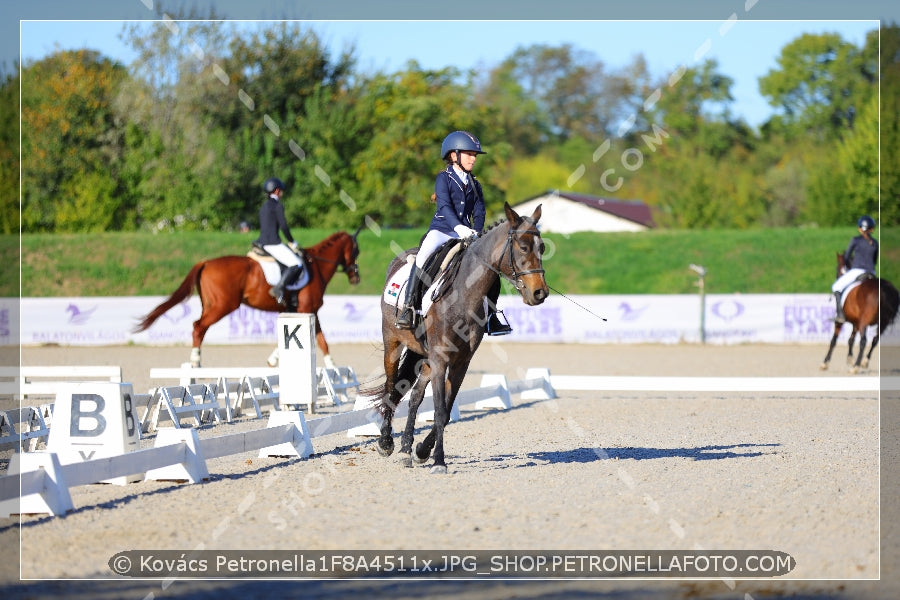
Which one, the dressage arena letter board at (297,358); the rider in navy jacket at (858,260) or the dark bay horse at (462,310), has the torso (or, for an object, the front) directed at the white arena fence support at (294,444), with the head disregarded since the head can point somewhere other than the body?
the dressage arena letter board

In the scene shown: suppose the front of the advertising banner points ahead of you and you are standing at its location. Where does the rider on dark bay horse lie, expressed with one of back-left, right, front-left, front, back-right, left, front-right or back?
front

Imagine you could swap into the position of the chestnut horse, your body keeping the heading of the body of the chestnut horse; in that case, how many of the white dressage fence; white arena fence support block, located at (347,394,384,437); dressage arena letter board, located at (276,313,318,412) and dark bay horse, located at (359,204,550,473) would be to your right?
4

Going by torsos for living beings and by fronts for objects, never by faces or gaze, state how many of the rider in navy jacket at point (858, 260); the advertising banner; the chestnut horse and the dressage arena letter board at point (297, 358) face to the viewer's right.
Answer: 1

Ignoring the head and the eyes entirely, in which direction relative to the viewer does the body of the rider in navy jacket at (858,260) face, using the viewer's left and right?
facing away from the viewer and to the left of the viewer

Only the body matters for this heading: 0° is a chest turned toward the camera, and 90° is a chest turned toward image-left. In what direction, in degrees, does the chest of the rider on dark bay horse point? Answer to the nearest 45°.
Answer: approximately 315°

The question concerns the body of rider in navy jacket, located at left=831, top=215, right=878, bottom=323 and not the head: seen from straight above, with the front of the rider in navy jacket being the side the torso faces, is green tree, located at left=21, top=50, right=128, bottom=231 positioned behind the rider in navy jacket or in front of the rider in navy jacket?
in front

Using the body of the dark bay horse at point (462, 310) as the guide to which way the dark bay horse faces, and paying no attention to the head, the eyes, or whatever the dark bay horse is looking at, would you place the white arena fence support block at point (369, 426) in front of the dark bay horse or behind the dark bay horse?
behind

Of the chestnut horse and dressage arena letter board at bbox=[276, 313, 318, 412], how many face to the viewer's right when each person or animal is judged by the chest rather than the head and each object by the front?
1

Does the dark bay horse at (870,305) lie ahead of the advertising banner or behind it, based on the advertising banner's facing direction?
ahead

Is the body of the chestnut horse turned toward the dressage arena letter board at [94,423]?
no

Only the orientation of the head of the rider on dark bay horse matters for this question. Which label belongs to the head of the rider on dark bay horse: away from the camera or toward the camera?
toward the camera

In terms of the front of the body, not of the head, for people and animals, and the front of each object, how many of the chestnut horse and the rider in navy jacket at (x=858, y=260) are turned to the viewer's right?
1

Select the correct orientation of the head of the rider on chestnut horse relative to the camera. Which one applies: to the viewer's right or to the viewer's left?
to the viewer's right

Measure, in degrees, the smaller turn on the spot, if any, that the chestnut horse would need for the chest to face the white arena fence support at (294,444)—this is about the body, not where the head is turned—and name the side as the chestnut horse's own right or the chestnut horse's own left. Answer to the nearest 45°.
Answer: approximately 90° to the chestnut horse's own right

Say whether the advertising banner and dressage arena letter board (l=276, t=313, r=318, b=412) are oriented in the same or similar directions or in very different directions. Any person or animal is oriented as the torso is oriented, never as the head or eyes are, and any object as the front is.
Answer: same or similar directions

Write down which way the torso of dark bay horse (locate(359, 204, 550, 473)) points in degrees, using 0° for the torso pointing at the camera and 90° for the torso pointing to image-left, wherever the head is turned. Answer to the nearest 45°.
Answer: approximately 315°

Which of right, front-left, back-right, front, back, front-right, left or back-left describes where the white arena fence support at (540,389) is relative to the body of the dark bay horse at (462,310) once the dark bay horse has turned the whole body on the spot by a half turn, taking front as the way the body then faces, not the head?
front-right

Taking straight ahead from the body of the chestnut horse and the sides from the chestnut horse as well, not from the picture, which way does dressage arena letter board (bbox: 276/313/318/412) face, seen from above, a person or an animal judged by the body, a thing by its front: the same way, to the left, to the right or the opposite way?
to the right

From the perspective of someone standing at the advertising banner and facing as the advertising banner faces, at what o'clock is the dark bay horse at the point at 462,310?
The dark bay horse is roughly at 12 o'clock from the advertising banner.

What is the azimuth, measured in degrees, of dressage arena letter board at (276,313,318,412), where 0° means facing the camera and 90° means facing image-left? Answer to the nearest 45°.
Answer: approximately 0°
